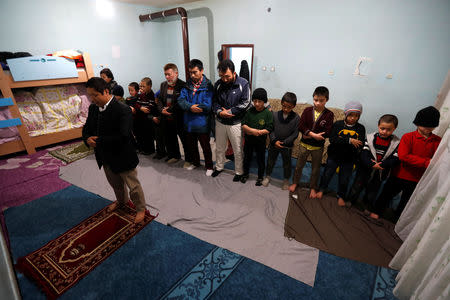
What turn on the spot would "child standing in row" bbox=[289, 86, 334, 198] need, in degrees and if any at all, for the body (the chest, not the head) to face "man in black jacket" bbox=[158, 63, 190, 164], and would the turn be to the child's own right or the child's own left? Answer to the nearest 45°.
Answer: approximately 90° to the child's own right

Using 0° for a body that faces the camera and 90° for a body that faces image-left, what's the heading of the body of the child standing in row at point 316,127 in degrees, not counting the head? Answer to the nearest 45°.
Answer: approximately 0°

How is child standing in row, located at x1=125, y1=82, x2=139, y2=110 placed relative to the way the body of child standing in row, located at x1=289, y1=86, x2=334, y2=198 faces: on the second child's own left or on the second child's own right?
on the second child's own right

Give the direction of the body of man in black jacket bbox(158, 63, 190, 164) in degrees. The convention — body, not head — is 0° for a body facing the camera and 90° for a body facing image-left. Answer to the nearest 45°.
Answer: approximately 45°

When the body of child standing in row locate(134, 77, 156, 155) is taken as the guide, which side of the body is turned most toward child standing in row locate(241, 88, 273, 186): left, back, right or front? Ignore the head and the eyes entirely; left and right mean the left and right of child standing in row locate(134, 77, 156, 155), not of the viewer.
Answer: left

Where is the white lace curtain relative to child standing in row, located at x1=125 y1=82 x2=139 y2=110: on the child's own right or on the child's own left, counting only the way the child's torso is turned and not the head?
on the child's own left
